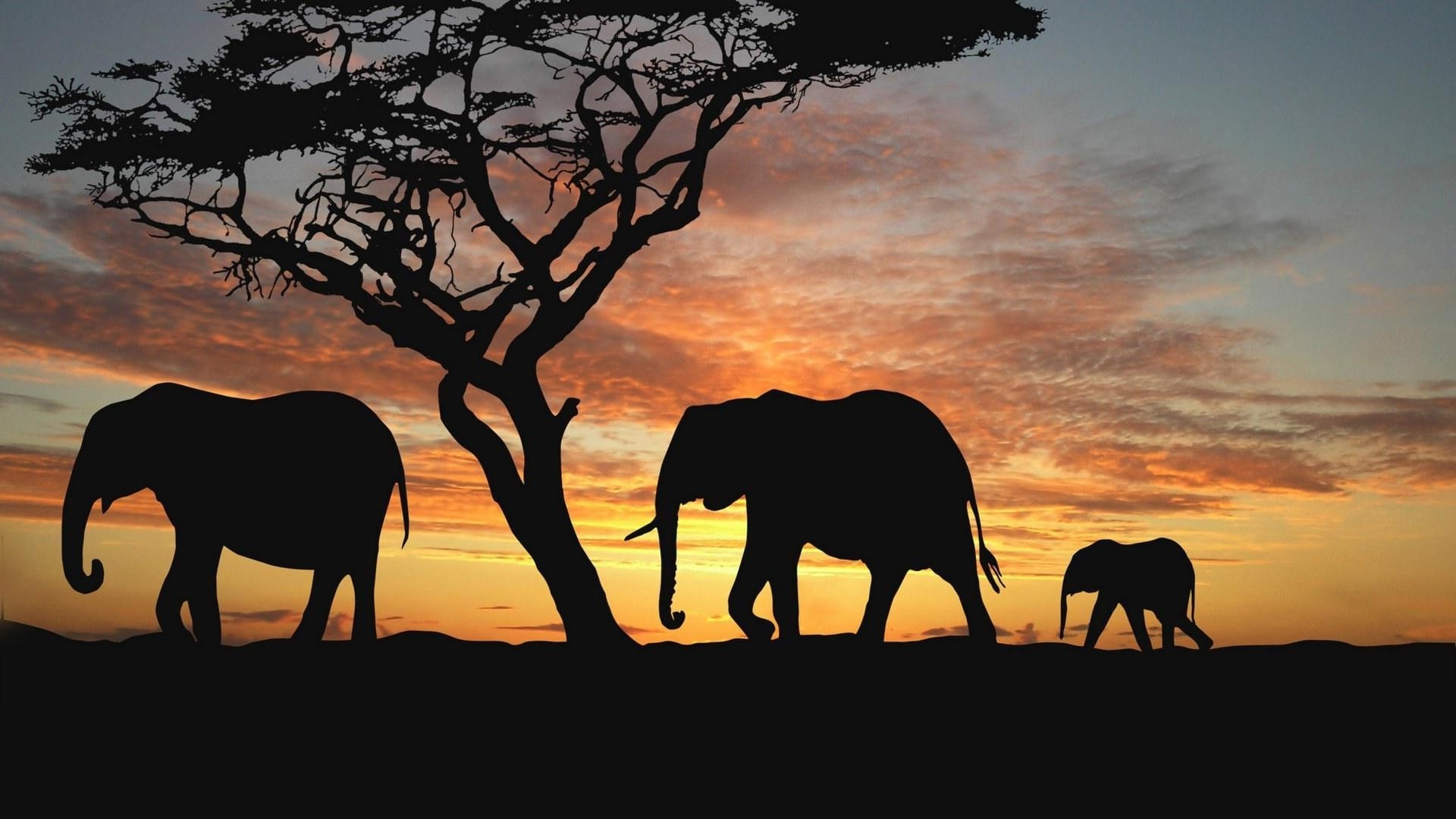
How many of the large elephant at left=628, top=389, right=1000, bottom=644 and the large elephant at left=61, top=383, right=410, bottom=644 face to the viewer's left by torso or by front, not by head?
2

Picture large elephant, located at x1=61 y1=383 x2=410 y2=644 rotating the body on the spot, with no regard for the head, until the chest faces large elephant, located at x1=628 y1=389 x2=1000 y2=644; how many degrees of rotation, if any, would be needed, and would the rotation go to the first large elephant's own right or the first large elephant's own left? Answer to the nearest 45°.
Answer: approximately 180°

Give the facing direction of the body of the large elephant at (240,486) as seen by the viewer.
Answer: to the viewer's left

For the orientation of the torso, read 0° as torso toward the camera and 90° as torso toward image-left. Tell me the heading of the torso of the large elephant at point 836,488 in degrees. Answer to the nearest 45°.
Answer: approximately 90°

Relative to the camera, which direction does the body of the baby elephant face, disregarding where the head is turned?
to the viewer's left

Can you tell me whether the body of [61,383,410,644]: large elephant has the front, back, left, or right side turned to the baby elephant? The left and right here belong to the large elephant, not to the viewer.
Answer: back

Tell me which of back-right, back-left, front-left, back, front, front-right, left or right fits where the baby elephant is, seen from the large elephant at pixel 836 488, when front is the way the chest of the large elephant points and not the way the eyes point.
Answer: back-right

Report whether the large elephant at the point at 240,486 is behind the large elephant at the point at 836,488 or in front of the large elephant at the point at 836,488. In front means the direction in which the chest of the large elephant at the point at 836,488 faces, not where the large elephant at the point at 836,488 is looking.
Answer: in front

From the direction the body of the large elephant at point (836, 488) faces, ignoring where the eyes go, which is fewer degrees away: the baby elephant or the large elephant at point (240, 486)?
the large elephant
